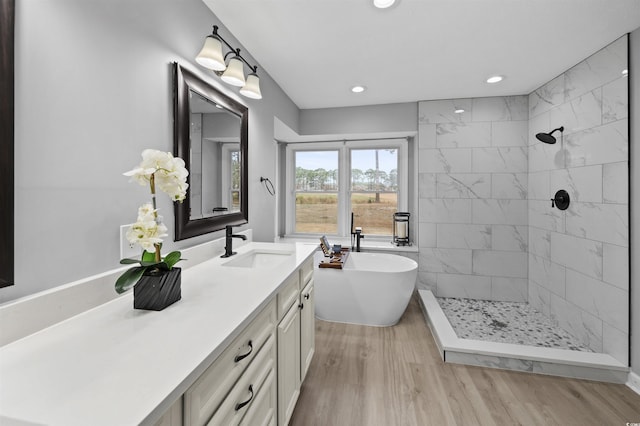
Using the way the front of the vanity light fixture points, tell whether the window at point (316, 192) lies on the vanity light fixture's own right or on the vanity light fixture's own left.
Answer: on the vanity light fixture's own left

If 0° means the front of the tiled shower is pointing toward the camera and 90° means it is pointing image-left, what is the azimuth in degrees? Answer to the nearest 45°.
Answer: approximately 45°

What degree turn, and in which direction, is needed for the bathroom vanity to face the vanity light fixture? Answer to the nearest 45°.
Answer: approximately 135° to its left

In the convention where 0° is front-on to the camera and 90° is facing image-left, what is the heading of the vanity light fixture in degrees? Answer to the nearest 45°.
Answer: approximately 315°

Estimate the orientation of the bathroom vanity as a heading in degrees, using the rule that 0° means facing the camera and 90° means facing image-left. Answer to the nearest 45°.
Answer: approximately 315°
